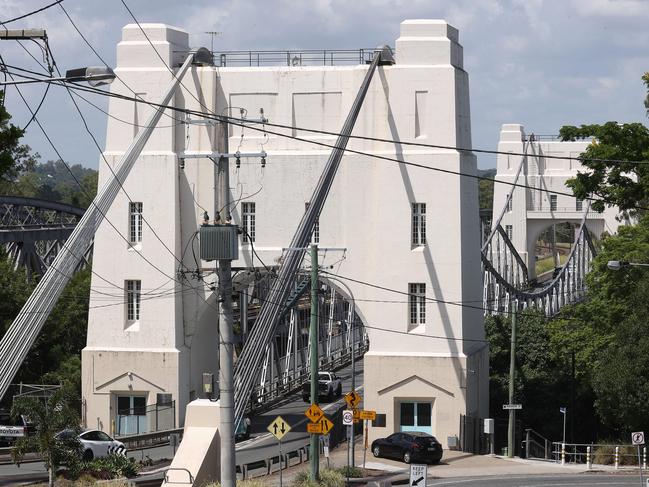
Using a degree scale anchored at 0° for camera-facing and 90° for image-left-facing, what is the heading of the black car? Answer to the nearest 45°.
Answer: approximately 135°

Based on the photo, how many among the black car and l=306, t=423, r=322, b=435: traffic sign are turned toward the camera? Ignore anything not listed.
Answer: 1

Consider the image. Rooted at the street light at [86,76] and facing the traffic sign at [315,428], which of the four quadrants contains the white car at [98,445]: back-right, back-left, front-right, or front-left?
front-left

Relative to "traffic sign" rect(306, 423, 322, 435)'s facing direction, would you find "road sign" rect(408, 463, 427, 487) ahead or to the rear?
ahead

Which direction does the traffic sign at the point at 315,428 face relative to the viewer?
toward the camera

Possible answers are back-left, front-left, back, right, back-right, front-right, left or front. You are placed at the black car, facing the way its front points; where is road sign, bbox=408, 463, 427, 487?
back-left

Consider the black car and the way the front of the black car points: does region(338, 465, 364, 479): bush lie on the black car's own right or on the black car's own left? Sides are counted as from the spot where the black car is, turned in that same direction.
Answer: on the black car's own left

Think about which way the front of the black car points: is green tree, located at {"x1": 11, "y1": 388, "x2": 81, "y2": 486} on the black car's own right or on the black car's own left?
on the black car's own left

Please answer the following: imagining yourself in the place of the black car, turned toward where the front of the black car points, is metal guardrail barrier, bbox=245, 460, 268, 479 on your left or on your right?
on your left

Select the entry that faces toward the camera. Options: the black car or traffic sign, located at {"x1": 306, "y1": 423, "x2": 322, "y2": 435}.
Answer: the traffic sign
